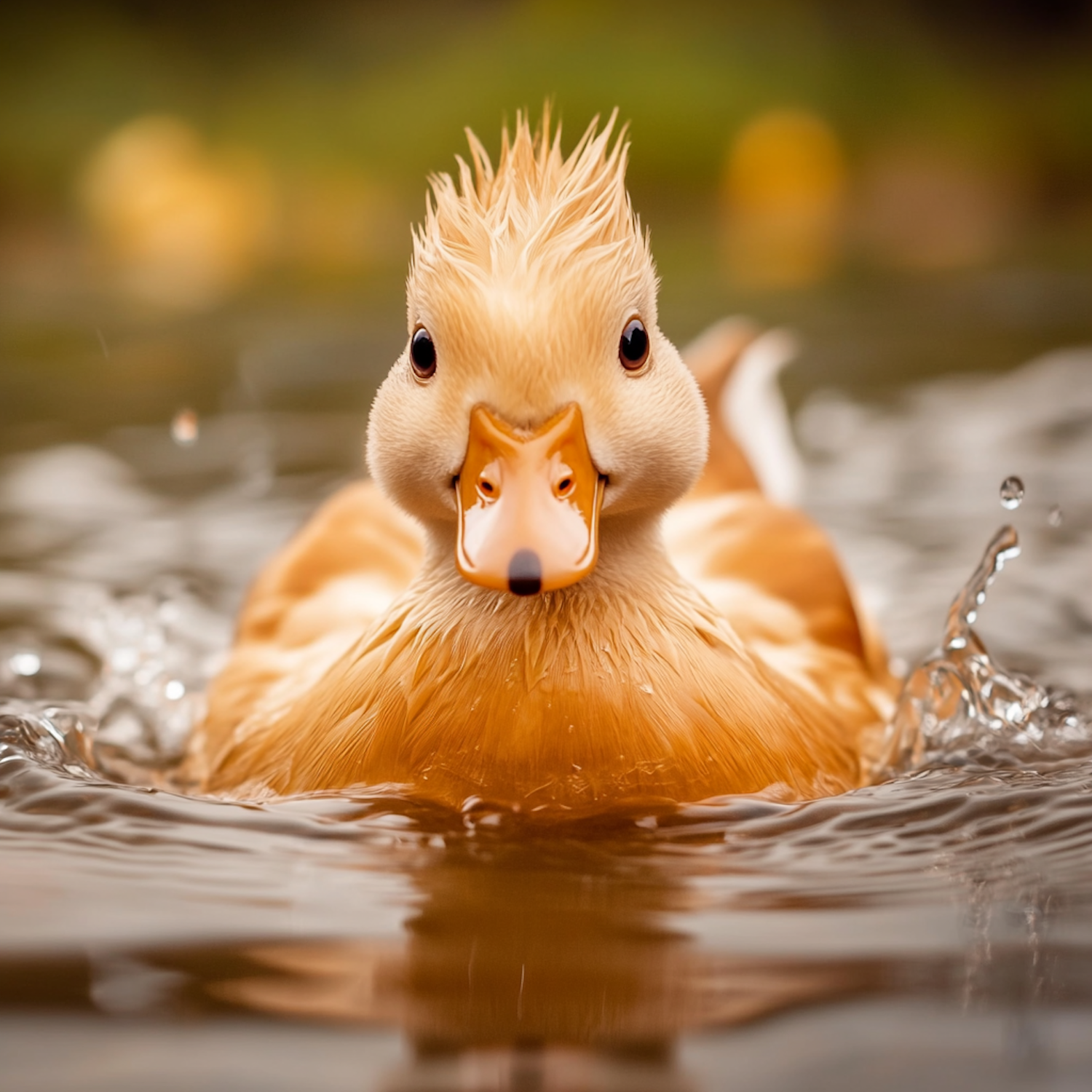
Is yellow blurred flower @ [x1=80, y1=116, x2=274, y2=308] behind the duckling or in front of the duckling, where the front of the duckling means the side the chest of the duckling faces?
behind

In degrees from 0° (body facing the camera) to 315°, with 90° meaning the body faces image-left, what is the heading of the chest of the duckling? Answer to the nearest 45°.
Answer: approximately 0°

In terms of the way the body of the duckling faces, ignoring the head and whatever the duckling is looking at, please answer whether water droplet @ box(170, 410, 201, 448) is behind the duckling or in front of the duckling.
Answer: behind

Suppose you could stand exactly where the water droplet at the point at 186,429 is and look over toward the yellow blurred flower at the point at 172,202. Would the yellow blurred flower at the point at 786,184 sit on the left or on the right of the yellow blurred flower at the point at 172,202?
right

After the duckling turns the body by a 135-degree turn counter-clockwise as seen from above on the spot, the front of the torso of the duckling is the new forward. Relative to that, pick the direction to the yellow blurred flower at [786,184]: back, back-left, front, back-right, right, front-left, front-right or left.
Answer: front-left

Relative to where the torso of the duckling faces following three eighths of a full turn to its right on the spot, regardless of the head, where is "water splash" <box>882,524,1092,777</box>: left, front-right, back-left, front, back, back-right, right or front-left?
right

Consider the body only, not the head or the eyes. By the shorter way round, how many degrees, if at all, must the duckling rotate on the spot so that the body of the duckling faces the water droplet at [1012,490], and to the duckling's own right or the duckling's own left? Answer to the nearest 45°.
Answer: approximately 135° to the duckling's own left

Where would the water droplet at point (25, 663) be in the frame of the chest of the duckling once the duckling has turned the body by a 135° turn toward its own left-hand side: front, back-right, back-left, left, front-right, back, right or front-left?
left
